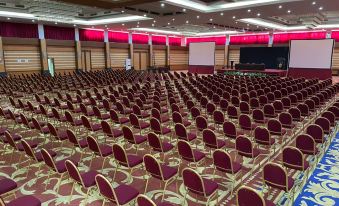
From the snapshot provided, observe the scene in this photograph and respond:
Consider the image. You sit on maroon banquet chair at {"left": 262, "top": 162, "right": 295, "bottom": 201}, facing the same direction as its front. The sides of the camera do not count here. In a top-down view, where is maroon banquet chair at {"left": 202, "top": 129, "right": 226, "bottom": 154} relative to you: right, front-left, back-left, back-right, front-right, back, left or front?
left

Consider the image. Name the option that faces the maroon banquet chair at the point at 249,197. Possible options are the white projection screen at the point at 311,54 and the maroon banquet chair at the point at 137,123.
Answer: the white projection screen

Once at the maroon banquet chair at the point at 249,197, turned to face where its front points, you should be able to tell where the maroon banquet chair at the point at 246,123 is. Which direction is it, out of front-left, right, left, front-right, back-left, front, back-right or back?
front-left

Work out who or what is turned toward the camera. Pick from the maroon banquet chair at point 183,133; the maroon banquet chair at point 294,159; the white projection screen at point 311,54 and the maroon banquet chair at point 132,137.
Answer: the white projection screen

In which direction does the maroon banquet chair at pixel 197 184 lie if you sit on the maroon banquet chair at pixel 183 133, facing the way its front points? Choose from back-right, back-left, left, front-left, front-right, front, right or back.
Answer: back-right

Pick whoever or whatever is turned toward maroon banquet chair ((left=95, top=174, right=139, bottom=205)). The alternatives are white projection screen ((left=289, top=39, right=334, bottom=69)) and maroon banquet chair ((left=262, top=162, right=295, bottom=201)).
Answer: the white projection screen

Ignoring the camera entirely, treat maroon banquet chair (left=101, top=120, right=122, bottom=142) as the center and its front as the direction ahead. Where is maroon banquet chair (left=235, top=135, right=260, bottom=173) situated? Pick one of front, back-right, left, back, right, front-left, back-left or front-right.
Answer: right

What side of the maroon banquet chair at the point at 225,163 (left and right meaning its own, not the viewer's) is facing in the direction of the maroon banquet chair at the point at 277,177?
right

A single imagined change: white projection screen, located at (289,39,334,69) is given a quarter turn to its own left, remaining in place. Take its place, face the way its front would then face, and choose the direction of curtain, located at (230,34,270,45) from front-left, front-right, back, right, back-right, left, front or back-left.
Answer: back-left

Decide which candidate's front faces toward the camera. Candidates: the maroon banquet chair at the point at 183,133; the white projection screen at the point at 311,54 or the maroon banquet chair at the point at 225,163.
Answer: the white projection screen

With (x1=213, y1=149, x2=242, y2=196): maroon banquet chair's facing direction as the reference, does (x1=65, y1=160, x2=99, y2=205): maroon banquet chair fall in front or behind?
behind

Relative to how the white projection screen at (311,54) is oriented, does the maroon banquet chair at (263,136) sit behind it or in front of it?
in front

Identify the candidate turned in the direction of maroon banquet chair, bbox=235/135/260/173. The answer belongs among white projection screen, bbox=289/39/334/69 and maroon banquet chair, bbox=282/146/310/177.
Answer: the white projection screen

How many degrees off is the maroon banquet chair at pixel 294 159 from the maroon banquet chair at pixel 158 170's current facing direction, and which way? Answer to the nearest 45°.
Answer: approximately 45° to its right

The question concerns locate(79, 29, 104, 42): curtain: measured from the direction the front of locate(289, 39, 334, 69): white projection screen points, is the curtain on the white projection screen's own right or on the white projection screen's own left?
on the white projection screen's own right

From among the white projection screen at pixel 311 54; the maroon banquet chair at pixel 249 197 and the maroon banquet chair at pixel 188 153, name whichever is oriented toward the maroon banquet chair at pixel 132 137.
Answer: the white projection screen

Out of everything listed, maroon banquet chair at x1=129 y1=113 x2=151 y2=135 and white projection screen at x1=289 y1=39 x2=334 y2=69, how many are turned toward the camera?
1
